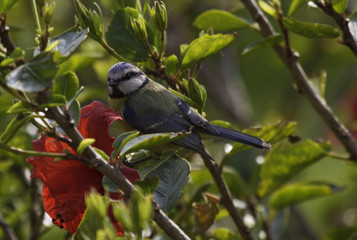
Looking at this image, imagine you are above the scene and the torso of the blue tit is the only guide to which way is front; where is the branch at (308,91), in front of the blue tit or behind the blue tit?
behind

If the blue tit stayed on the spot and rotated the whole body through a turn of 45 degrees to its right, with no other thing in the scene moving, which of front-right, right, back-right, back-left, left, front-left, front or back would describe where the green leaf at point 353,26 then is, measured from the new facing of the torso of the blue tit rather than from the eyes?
back-right

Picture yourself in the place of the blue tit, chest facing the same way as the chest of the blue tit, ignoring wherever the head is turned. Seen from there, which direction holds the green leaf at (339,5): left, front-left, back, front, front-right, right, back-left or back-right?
back

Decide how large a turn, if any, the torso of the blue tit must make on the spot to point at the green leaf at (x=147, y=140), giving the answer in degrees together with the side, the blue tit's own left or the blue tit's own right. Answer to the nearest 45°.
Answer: approximately 90° to the blue tit's own left

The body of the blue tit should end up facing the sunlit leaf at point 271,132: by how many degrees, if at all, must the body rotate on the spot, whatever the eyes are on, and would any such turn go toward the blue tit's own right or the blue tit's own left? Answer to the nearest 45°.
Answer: approximately 135° to the blue tit's own left

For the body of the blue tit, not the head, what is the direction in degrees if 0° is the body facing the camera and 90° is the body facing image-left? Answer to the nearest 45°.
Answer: approximately 90°

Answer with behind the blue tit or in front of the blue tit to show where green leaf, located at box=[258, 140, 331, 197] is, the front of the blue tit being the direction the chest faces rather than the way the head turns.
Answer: behind

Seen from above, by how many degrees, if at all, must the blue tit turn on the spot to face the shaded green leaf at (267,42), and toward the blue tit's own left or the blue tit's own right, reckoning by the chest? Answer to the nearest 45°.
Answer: approximately 180°

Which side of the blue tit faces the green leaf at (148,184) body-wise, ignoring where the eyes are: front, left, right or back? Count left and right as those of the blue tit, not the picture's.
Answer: left
